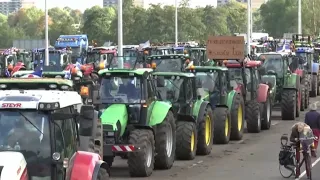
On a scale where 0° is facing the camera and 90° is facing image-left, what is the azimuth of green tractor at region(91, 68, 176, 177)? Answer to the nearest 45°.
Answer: approximately 45°

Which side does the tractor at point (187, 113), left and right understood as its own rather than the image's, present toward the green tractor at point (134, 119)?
front

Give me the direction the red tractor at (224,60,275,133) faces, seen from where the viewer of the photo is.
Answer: facing the viewer and to the left of the viewer

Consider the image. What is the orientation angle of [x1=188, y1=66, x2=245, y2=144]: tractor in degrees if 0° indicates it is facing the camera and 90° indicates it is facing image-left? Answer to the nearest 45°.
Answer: approximately 45°

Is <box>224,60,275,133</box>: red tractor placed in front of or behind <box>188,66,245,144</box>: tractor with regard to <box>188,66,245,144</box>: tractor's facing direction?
behind

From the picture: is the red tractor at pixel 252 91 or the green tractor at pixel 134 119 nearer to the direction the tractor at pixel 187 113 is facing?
the green tractor

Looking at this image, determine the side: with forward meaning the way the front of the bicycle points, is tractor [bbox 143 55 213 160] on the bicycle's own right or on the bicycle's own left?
on the bicycle's own right

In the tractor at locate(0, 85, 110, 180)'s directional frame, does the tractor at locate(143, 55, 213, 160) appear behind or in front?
behind

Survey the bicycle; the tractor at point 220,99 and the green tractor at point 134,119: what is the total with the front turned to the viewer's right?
0

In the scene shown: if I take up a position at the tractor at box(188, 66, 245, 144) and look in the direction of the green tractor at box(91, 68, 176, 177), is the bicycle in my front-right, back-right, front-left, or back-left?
front-left

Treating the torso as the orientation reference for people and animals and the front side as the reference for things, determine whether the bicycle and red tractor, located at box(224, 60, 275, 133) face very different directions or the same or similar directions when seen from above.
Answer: same or similar directions

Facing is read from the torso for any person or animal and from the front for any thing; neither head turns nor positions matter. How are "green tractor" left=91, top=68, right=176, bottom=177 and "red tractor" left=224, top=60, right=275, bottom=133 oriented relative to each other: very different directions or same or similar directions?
same or similar directions

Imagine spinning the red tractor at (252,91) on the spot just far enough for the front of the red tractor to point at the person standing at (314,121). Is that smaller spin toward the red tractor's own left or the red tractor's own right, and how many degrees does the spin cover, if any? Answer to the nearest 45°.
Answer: approximately 45° to the red tractor's own left

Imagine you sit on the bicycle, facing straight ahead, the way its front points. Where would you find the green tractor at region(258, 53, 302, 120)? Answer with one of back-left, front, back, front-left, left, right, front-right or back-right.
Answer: back-right
